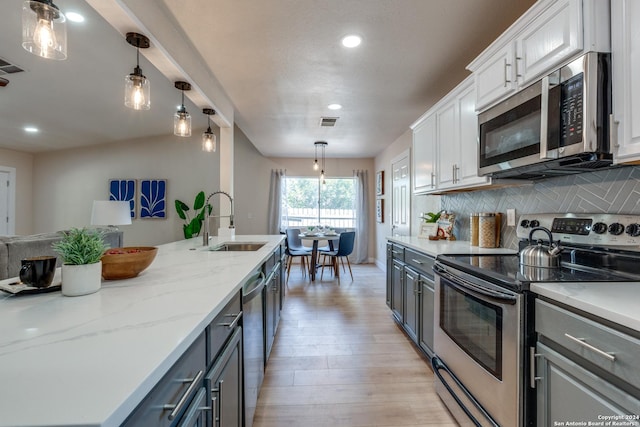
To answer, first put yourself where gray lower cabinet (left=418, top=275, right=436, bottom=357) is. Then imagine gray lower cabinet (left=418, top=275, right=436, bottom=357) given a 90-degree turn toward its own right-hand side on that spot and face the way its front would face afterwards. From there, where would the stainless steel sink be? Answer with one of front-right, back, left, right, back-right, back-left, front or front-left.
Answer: left

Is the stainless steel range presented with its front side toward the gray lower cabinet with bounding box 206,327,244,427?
yes

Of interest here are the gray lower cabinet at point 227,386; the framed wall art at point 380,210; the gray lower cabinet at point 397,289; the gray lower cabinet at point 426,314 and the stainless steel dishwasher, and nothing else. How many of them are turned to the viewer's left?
3

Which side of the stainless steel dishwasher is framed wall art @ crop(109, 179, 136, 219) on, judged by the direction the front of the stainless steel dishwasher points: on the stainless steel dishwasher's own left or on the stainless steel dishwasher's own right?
on the stainless steel dishwasher's own left

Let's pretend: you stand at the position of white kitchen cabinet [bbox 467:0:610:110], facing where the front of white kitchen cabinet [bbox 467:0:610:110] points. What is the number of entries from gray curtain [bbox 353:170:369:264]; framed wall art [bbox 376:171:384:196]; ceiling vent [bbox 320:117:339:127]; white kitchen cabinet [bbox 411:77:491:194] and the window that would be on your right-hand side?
5

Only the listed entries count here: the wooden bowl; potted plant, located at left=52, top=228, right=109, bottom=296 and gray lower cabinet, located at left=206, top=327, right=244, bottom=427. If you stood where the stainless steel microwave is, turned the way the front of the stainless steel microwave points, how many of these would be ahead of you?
3

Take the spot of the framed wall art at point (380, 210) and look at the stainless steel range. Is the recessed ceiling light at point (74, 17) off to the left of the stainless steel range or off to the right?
right

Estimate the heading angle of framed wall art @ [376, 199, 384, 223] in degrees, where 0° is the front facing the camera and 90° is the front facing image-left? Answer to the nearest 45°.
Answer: approximately 90°

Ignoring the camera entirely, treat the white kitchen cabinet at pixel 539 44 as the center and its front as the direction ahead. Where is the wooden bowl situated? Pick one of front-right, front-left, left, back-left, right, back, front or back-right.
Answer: front

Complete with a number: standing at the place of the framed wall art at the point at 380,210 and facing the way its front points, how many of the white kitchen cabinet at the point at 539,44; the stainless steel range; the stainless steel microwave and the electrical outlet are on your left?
4

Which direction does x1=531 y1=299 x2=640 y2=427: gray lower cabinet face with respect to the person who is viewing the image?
facing the viewer and to the left of the viewer

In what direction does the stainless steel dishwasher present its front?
to the viewer's right

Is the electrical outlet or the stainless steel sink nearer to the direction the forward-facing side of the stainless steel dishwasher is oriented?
the electrical outlet

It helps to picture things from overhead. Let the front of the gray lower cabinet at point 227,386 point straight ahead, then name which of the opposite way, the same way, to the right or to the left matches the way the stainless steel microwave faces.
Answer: the opposite way

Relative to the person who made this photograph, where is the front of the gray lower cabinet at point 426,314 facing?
facing to the left of the viewer

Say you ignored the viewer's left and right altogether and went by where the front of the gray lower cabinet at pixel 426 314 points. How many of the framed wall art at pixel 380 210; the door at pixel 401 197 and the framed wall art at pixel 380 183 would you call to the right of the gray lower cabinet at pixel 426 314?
3
